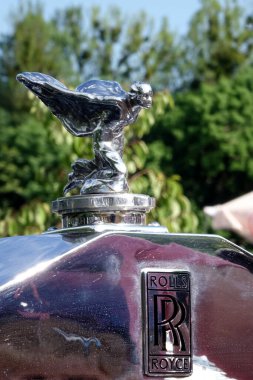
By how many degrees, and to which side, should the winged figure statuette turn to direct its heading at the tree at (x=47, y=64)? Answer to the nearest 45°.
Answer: approximately 135° to its left

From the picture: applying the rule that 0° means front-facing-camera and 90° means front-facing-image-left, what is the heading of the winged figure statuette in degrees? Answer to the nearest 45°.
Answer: approximately 315°

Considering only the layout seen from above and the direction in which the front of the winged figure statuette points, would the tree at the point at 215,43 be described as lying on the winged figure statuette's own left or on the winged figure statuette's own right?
on the winged figure statuette's own left

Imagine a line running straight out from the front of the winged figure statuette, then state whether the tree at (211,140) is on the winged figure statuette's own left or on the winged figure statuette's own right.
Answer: on the winged figure statuette's own left
